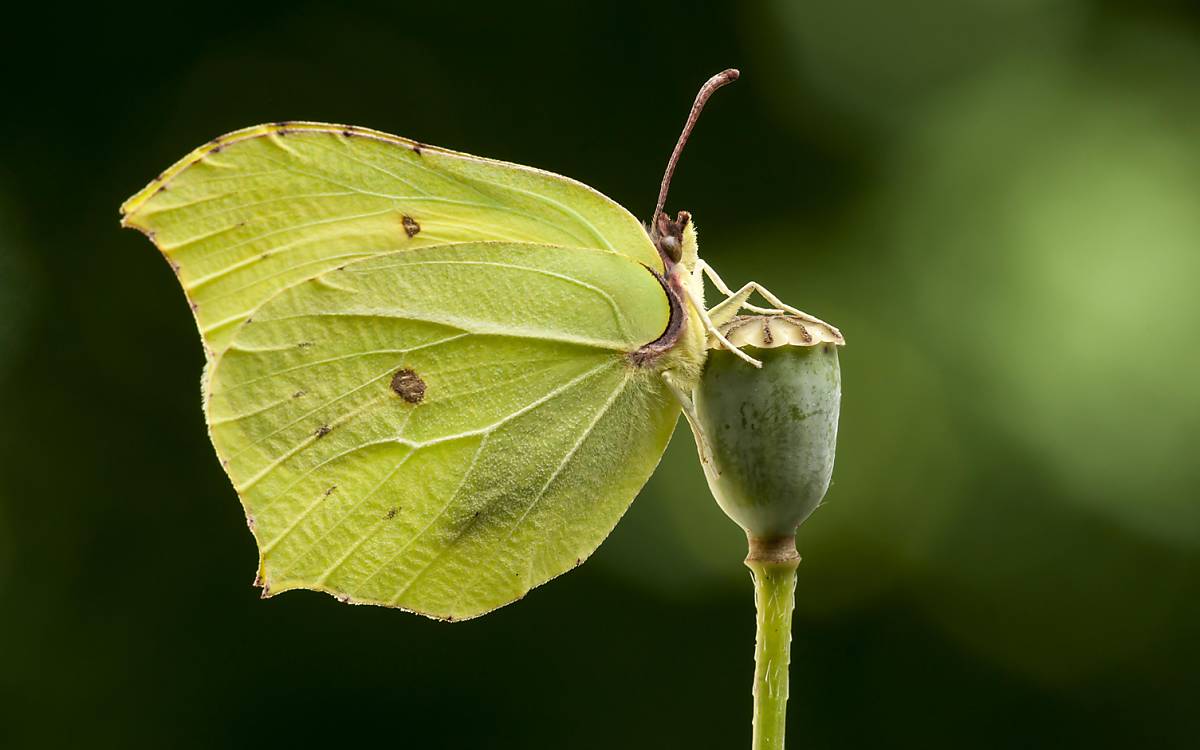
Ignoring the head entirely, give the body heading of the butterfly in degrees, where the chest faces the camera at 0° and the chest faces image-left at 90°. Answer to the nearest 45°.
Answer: approximately 270°
